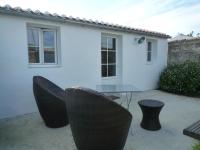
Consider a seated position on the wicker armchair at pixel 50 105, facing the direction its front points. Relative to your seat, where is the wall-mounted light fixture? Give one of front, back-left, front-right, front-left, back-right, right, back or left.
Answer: front-left

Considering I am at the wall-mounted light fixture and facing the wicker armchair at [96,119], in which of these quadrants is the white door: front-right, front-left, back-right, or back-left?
front-right

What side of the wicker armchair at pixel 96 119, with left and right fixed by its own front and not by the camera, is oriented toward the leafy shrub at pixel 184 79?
front

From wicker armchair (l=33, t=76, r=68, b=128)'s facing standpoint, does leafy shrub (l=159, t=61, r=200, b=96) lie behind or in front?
in front

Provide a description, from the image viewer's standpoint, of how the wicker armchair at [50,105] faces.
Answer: facing to the right of the viewer

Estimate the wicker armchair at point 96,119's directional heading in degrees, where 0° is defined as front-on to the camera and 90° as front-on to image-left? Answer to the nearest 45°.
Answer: approximately 225°

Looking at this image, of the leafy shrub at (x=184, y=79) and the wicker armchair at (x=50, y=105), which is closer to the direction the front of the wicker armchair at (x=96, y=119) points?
the leafy shrub

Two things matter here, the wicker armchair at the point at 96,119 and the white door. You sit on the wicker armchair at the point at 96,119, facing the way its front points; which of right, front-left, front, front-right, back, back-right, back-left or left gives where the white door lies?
front-left

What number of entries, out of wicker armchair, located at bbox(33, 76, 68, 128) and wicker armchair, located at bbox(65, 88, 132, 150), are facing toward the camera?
0
